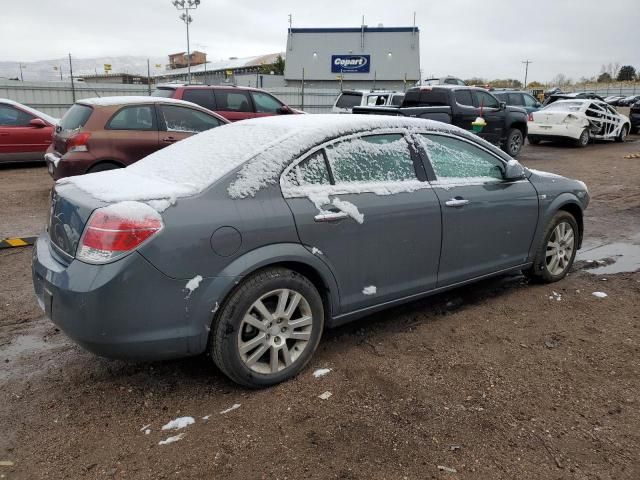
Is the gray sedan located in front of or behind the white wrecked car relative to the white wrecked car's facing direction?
behind

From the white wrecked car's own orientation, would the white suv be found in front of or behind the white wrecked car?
behind

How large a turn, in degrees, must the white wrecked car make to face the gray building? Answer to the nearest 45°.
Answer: approximately 90° to its left

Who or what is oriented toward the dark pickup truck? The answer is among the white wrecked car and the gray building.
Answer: the gray building

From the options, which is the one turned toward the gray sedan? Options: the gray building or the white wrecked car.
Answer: the gray building

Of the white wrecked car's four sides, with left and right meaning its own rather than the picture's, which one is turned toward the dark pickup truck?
back

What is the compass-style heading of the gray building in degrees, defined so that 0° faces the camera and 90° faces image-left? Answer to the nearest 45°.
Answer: approximately 0°

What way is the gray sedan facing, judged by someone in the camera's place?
facing away from the viewer and to the right of the viewer

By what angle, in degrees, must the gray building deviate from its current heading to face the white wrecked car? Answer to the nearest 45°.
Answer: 0° — it already faces it

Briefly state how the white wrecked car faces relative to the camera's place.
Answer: facing away from the viewer and to the right of the viewer

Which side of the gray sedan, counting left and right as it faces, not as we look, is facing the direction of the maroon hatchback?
left

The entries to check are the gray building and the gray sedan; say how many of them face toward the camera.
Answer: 1
